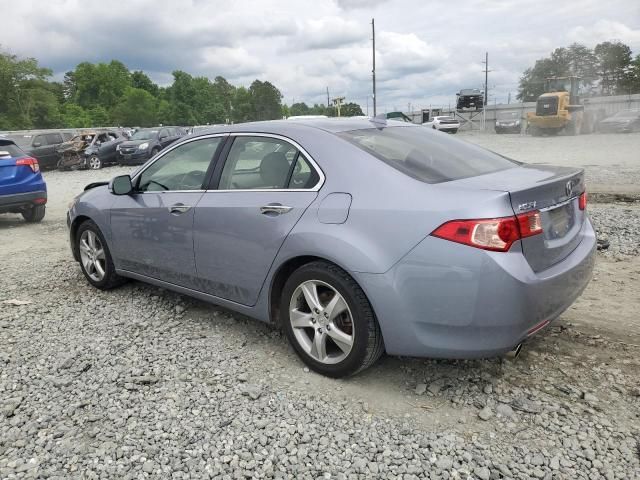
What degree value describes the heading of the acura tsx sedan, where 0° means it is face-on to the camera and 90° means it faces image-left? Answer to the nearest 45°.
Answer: approximately 135°

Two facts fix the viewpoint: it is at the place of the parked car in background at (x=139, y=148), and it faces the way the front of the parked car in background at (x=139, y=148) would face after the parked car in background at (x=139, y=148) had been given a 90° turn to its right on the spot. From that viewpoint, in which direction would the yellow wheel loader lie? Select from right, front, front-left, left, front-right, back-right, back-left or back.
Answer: back-right

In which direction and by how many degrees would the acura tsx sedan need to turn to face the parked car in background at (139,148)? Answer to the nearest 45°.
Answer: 0° — it already faces it

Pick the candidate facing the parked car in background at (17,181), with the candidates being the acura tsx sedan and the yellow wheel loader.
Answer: the acura tsx sedan

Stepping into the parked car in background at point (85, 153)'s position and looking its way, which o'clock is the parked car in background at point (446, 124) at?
the parked car in background at point (446, 124) is roughly at 7 o'clock from the parked car in background at point (85, 153).
